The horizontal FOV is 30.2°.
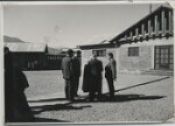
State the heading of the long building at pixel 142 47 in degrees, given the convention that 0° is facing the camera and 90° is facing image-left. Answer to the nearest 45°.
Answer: approximately 45°

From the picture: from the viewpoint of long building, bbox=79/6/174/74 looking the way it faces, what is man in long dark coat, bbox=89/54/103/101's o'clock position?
The man in long dark coat is roughly at 1 o'clock from the long building.

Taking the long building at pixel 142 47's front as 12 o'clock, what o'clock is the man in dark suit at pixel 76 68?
The man in dark suit is roughly at 1 o'clock from the long building.

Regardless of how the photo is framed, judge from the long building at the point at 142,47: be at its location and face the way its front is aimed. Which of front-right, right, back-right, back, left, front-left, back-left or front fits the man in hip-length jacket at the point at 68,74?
front-right
